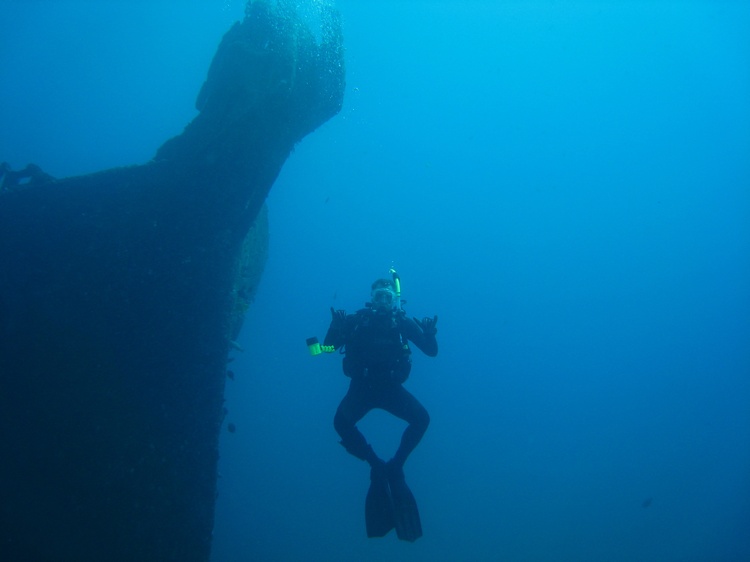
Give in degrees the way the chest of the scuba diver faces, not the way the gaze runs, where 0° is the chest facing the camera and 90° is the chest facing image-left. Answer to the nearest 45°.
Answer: approximately 0°
